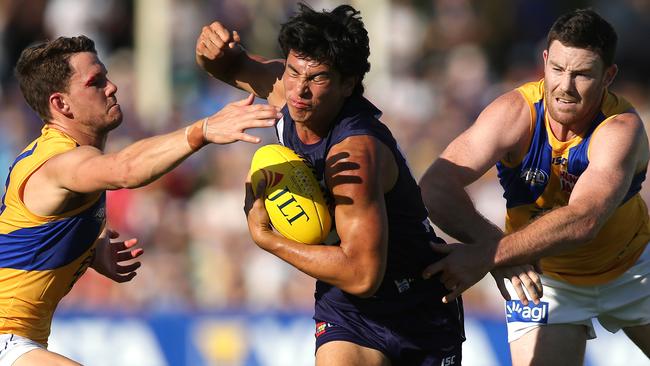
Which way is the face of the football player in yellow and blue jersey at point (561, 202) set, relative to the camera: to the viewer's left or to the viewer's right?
to the viewer's left

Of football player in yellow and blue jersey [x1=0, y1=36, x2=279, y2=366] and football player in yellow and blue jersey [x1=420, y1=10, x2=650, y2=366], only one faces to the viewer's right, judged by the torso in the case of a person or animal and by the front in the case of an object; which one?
football player in yellow and blue jersey [x1=0, y1=36, x2=279, y2=366]

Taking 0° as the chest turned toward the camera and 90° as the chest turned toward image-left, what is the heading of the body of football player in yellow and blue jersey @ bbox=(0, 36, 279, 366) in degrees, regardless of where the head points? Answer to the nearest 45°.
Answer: approximately 270°

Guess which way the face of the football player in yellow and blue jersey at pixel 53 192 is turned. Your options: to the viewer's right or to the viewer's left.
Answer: to the viewer's right

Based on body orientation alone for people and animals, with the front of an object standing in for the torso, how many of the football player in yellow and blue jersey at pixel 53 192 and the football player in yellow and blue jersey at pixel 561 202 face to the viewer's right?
1

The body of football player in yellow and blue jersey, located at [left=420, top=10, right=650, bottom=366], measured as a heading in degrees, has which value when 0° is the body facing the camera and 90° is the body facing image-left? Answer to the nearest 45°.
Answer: approximately 45°

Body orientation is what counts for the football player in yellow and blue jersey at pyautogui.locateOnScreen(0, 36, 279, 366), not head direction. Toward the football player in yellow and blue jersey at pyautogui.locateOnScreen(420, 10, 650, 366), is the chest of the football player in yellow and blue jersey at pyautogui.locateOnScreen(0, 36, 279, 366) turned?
yes

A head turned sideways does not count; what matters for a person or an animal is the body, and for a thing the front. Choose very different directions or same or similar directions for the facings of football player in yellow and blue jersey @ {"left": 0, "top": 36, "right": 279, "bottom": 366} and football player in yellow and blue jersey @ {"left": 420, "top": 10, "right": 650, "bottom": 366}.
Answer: very different directions
